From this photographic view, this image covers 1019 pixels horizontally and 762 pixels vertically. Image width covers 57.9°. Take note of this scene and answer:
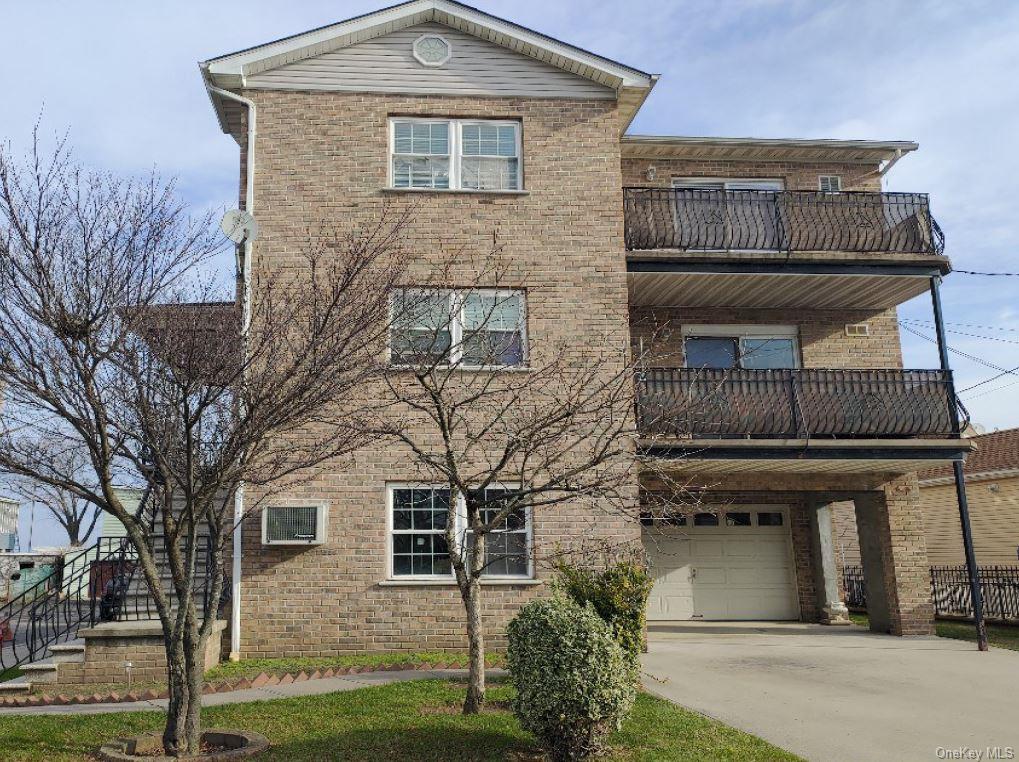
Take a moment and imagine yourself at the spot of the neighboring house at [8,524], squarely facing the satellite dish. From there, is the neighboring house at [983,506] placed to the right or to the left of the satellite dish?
left

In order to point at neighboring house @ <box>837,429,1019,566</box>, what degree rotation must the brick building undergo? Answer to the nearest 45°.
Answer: approximately 135° to its left

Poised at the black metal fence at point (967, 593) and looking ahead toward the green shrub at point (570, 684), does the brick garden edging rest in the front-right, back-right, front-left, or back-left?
front-right

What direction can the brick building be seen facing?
toward the camera

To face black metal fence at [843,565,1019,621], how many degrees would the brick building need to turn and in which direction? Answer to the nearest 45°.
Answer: approximately 135° to its left

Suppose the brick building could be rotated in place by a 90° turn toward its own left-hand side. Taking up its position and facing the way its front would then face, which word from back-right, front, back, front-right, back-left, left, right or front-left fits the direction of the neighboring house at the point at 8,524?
back-left

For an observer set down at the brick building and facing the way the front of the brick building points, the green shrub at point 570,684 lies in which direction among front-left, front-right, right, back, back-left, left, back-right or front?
front

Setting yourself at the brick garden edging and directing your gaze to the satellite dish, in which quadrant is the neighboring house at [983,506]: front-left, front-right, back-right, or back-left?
front-right

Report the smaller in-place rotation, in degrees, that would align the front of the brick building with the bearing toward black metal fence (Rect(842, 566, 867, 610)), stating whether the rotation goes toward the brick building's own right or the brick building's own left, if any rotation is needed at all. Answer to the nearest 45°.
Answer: approximately 135° to the brick building's own left
